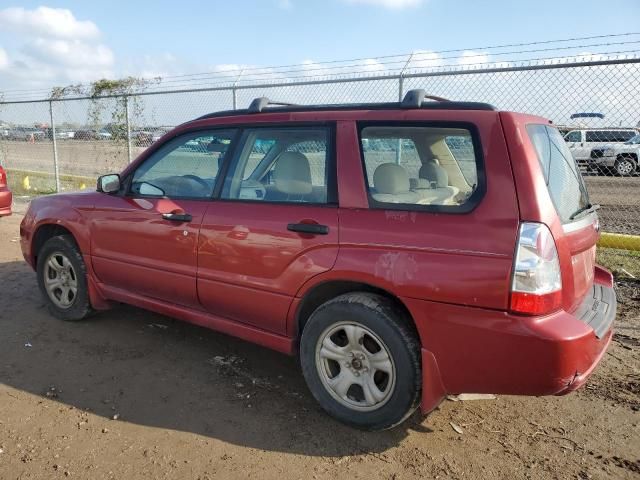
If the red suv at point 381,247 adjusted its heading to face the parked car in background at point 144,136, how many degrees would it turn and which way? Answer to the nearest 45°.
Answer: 0° — it already faces it

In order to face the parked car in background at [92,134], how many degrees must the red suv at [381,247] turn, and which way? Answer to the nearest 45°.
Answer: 0° — it already faces it

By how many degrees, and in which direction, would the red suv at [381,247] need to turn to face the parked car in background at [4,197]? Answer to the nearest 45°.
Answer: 0° — it already faces it

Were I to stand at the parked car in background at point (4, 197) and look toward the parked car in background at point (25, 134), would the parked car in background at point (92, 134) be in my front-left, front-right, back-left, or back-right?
front-right

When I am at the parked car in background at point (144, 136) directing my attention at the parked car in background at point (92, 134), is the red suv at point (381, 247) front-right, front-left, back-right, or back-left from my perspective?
back-left

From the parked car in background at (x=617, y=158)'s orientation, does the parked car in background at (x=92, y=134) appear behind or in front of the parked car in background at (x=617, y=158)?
in front

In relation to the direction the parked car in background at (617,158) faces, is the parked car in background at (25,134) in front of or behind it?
in front

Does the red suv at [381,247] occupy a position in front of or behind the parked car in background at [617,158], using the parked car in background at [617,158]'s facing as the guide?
in front

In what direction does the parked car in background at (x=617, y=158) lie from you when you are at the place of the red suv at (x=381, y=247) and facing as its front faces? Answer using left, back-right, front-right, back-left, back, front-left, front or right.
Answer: right
